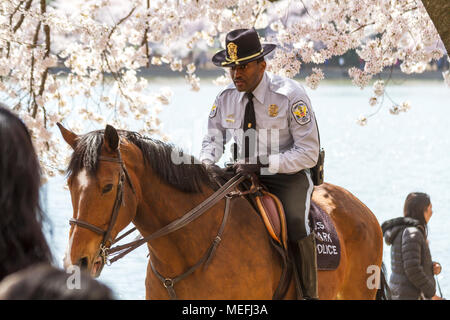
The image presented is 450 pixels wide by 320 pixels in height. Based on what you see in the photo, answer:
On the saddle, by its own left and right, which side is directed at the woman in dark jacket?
back

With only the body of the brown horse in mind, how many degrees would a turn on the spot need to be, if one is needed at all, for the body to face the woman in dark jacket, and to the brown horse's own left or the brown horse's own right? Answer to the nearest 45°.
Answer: approximately 180°

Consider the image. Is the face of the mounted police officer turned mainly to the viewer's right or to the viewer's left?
to the viewer's left

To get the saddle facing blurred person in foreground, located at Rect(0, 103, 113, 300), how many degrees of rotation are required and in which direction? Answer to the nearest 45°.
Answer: approximately 45° to its left

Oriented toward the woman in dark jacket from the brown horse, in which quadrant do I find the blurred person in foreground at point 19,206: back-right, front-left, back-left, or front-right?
back-right

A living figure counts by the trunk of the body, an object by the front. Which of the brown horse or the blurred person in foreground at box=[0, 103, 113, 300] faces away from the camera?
the blurred person in foreground

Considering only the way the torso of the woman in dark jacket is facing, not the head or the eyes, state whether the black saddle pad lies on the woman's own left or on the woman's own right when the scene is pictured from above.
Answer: on the woman's own right

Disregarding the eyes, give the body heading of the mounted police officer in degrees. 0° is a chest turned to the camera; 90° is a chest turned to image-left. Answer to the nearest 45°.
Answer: approximately 45°

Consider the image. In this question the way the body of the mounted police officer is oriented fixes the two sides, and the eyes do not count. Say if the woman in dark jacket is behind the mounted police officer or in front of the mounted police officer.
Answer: behind

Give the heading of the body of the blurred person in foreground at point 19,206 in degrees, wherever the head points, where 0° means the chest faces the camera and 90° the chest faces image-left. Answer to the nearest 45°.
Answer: approximately 180°
